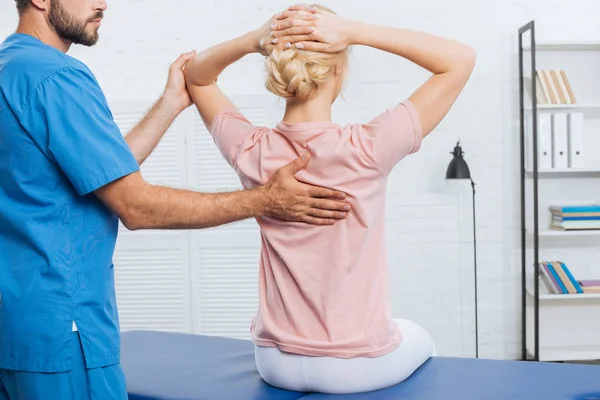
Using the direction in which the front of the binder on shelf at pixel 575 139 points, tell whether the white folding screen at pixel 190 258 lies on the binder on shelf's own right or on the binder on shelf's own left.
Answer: on the binder on shelf's own right

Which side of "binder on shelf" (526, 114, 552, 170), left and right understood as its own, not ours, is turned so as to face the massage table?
front

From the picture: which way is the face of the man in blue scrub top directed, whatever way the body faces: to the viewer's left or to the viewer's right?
to the viewer's right

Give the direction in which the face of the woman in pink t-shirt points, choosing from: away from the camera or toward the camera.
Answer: away from the camera

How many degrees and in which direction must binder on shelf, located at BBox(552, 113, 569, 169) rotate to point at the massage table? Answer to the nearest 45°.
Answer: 0° — it already faces it

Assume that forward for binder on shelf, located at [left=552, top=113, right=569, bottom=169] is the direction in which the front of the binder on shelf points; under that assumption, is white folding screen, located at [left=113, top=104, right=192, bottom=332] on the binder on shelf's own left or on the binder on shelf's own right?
on the binder on shelf's own right

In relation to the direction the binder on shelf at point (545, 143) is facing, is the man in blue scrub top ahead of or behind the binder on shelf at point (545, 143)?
ahead
